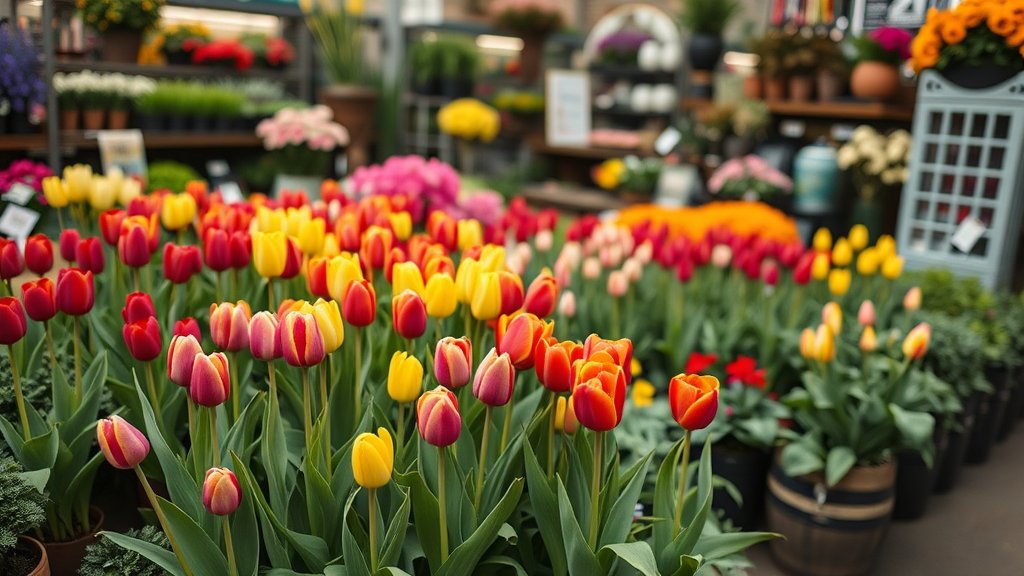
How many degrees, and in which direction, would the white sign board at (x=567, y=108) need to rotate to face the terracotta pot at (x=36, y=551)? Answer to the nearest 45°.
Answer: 0° — it already faces it

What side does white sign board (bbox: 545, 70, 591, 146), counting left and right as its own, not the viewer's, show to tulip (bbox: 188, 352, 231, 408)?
front

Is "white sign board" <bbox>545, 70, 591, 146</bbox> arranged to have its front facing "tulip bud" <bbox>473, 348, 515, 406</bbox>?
yes

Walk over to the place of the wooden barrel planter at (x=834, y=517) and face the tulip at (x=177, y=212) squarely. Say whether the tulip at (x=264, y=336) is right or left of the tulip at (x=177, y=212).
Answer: left

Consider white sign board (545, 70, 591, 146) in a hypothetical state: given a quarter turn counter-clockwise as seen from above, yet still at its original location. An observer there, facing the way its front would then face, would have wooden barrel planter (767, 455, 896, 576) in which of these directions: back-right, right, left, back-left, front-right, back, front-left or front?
right

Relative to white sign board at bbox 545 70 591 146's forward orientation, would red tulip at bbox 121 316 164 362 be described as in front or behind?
in front

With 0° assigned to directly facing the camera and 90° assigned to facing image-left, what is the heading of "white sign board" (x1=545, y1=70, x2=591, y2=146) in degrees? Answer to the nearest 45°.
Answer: approximately 0°

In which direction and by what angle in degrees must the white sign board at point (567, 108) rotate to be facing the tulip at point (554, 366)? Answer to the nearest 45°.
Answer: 0° — it already faces it

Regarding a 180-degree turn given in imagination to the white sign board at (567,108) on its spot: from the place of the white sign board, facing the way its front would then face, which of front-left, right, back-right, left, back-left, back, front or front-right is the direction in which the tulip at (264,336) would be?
back

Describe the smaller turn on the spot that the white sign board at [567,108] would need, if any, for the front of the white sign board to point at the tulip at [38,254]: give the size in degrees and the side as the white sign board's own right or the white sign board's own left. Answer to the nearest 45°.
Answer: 0° — it already faces it

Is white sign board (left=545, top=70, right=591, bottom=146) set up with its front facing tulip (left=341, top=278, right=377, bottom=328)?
yes

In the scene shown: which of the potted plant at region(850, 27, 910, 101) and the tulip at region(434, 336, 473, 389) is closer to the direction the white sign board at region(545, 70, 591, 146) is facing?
the tulip

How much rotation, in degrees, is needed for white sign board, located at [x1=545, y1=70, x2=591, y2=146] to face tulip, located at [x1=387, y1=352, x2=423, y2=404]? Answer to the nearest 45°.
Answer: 0° — it already faces it

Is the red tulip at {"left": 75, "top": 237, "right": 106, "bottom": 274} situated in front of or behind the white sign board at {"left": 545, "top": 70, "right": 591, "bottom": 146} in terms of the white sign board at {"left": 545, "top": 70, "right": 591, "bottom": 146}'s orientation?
in front

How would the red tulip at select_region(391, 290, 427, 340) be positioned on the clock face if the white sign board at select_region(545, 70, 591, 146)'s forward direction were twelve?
The red tulip is roughly at 12 o'clock from the white sign board.
